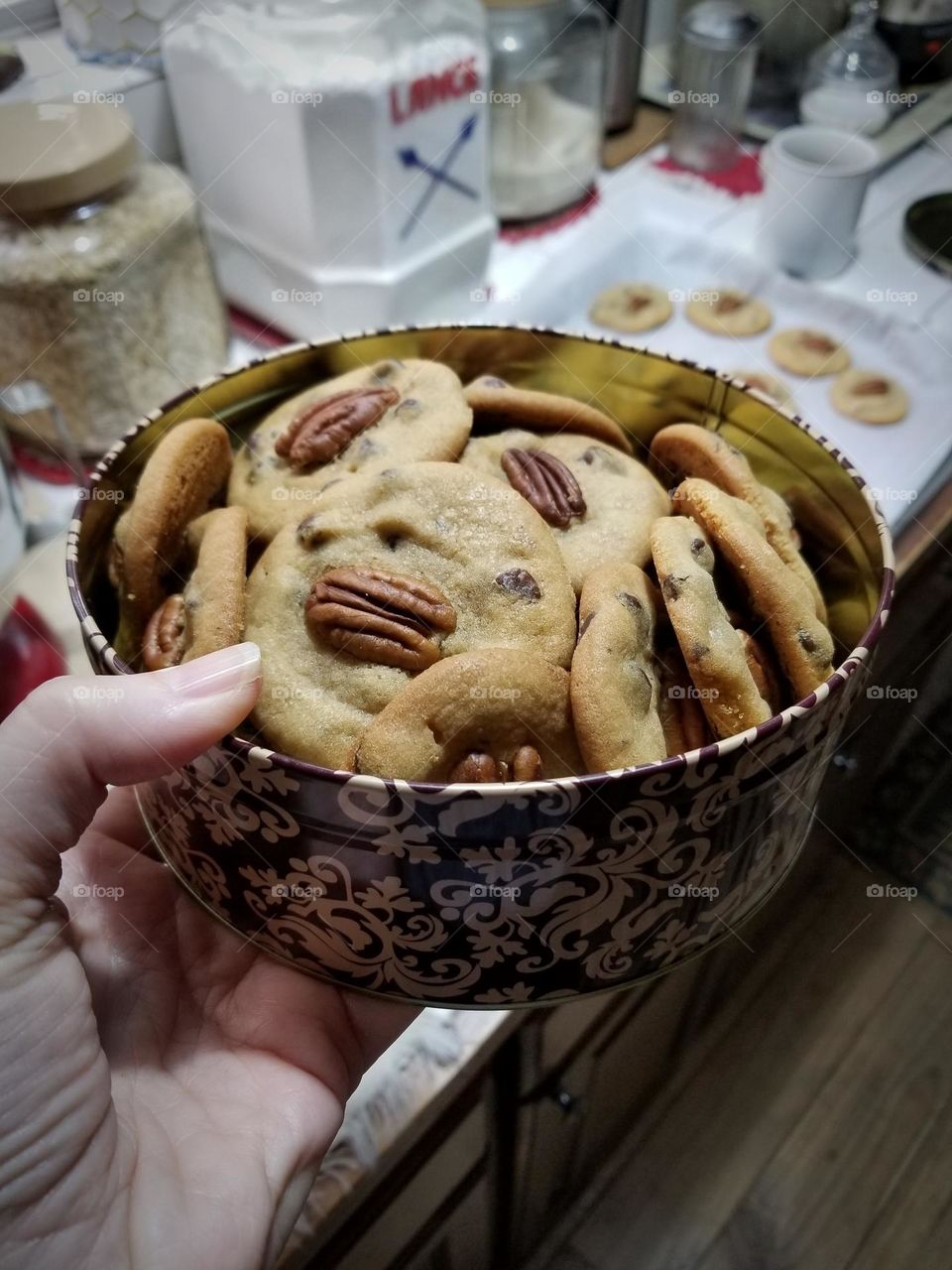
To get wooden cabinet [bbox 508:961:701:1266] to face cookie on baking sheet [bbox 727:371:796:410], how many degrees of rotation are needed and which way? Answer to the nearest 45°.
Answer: approximately 135° to its left

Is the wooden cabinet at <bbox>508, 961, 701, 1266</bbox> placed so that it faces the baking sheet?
no

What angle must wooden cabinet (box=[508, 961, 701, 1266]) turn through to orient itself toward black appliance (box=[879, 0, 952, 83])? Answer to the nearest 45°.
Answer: approximately 135° to its left

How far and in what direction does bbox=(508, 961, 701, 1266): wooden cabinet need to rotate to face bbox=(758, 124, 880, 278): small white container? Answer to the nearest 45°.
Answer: approximately 135° to its left

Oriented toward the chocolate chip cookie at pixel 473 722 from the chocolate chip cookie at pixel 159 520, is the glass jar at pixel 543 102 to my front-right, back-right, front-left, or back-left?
back-left

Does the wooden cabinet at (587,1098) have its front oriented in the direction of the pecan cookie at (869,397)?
no

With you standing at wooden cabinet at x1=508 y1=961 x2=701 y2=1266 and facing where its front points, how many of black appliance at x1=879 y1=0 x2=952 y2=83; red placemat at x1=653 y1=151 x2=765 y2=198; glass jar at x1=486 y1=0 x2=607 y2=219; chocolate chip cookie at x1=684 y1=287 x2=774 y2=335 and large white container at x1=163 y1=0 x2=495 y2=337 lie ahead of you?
0

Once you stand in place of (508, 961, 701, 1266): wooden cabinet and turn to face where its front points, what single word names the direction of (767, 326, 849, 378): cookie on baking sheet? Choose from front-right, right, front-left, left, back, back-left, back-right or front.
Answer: back-left

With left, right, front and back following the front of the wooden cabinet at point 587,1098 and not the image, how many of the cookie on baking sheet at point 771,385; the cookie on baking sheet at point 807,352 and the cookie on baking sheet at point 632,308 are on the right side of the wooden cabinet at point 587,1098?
0

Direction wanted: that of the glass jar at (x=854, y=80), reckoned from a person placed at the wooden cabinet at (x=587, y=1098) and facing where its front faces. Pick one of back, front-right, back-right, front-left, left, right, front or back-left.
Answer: back-left

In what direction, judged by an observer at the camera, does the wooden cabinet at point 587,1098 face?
facing the viewer and to the right of the viewer

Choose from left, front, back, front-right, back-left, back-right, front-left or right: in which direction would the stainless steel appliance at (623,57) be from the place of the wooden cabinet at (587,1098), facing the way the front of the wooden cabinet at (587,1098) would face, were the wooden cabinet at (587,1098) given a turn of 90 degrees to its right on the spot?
back-right
